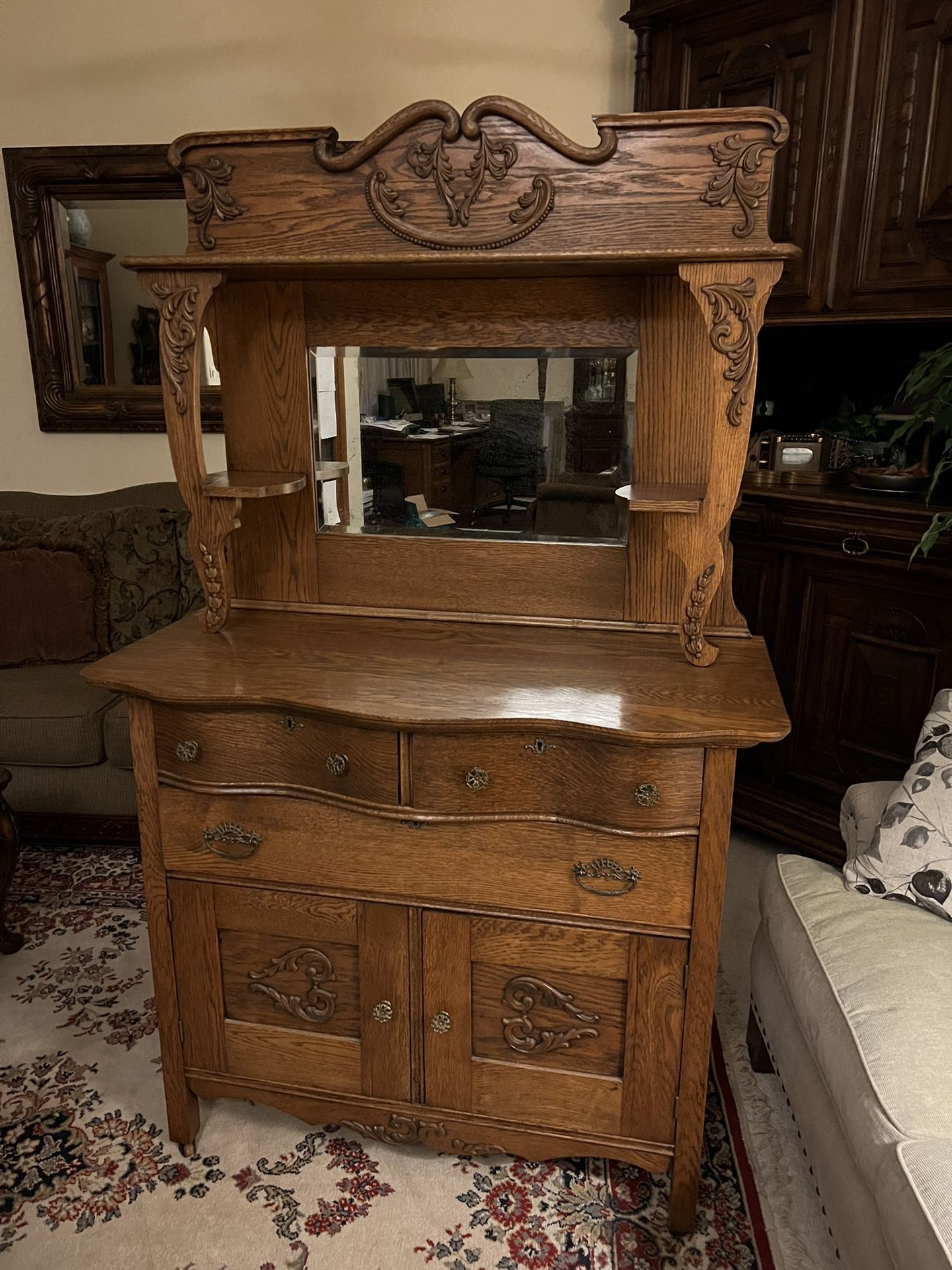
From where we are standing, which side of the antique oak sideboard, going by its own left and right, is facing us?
front

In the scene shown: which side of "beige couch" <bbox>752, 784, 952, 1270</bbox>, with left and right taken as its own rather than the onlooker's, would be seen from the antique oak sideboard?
front

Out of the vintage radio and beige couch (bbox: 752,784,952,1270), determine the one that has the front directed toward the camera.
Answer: the vintage radio

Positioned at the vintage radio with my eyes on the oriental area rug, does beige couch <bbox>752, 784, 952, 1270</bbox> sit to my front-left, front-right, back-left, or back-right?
front-left

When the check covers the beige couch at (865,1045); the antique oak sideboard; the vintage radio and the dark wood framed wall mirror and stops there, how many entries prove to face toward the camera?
3

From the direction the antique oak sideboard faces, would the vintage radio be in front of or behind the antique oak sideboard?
behind

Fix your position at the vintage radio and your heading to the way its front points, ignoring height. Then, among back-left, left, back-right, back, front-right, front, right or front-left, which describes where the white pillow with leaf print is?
front

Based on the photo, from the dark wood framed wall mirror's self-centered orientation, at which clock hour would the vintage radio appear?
The vintage radio is roughly at 10 o'clock from the dark wood framed wall mirror.

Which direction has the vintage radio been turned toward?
toward the camera

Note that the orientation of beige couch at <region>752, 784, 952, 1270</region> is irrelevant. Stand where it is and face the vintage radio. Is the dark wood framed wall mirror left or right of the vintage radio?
left

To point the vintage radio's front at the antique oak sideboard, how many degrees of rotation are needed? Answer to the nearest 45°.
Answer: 0° — it already faces it

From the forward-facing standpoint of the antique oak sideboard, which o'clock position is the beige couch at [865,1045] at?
The beige couch is roughly at 10 o'clock from the antique oak sideboard.

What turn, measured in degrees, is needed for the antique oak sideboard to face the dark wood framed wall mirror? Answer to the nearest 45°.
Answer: approximately 135° to its right

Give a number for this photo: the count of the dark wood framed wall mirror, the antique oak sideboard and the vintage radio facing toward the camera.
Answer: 3

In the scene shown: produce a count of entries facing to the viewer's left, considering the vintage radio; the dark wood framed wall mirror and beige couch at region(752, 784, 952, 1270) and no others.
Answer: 1

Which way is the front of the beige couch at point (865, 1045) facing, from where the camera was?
facing to the left of the viewer

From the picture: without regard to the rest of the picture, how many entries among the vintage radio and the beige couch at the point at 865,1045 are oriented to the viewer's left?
1
